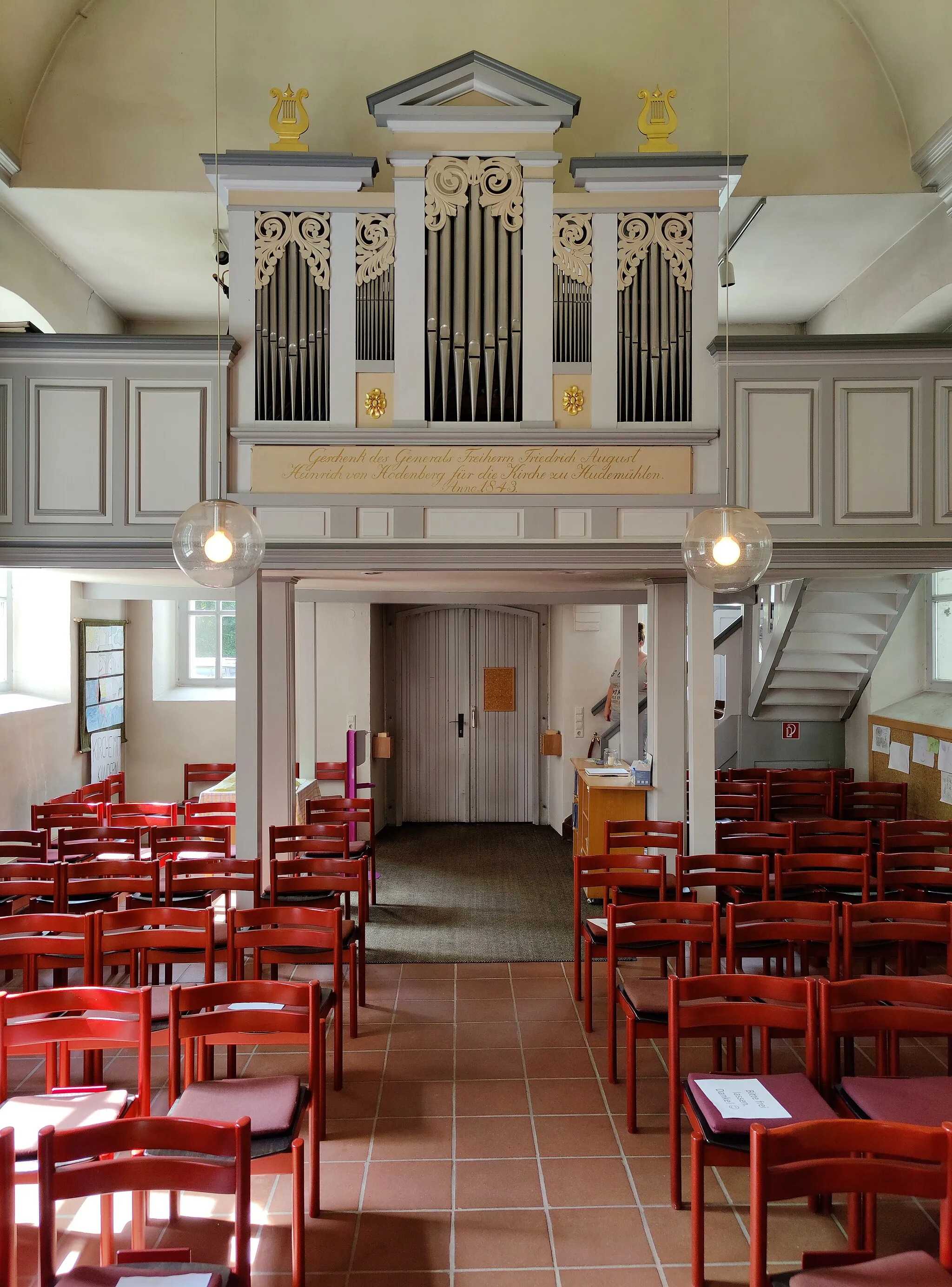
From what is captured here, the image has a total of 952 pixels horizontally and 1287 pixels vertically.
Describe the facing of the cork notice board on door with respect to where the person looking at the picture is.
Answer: facing the viewer

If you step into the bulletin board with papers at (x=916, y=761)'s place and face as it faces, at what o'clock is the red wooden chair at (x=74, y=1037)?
The red wooden chair is roughly at 11 o'clock from the bulletin board with papers.

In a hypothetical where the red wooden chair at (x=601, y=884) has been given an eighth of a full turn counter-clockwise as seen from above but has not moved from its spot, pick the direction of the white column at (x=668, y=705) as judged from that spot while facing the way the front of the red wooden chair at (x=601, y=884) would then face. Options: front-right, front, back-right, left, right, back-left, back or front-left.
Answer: back-left

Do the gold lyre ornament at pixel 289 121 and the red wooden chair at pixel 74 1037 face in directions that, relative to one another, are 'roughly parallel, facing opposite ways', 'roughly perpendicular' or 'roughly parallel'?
roughly parallel

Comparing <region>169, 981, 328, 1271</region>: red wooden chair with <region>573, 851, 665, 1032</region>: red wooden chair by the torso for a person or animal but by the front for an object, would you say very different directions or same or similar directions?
same or similar directions

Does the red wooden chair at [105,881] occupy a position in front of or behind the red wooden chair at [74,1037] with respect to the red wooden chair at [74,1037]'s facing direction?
behind

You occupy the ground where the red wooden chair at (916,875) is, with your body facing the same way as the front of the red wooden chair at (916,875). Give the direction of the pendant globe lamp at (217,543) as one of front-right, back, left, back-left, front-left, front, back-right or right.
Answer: front-right

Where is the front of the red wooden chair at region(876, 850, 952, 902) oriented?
toward the camera

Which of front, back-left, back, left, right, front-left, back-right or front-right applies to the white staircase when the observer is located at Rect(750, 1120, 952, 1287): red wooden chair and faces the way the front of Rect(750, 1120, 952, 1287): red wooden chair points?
back

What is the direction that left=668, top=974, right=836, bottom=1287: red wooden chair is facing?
toward the camera

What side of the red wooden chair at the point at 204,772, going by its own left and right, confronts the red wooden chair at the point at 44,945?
front

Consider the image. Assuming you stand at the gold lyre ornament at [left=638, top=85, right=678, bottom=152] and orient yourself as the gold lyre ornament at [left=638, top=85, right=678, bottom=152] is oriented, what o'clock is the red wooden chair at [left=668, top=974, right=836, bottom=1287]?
The red wooden chair is roughly at 12 o'clock from the gold lyre ornament.

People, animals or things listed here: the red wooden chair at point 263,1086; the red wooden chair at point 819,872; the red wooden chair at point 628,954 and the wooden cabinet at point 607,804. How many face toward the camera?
3
